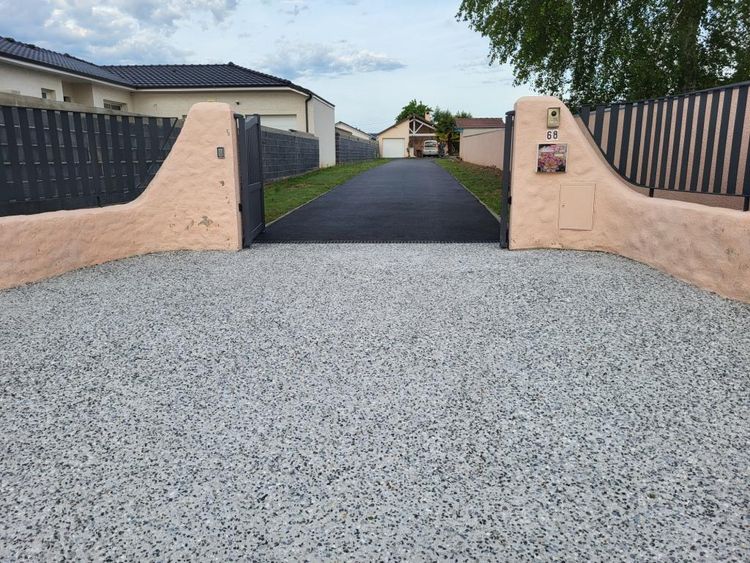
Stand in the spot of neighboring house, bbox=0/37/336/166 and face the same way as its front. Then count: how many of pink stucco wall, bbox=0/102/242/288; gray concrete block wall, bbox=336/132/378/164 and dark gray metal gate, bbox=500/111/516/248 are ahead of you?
2

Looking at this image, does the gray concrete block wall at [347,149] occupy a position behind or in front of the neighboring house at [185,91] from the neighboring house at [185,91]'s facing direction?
behind

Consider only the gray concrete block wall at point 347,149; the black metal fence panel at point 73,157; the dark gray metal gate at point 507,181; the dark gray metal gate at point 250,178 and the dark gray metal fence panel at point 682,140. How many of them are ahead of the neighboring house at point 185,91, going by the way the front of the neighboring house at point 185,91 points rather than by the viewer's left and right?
4

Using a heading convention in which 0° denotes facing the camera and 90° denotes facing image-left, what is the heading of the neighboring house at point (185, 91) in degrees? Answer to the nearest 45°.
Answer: approximately 0°

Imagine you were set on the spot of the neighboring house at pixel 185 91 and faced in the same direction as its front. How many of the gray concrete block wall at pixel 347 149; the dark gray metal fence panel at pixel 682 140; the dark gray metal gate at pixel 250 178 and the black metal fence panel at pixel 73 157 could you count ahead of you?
3

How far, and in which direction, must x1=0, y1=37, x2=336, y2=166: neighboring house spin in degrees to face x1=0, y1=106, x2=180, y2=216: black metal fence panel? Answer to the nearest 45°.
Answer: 0° — it already faces it

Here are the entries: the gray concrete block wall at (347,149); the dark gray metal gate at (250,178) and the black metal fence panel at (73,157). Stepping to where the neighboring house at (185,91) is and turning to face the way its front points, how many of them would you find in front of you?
2

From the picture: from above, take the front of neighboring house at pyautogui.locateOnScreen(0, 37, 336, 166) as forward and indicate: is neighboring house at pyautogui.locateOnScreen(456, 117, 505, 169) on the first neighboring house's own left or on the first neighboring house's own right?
on the first neighboring house's own left

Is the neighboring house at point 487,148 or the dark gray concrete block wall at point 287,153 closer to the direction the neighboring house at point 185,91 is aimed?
the dark gray concrete block wall

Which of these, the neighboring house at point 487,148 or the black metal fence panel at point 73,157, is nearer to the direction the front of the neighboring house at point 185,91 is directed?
the black metal fence panel

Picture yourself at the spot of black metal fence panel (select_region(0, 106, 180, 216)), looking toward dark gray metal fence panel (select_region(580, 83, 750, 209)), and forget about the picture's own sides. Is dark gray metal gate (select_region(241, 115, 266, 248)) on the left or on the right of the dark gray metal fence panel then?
left

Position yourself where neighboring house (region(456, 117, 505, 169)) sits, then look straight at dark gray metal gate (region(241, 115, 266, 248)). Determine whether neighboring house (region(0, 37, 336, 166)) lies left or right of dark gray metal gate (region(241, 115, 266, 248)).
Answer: right
